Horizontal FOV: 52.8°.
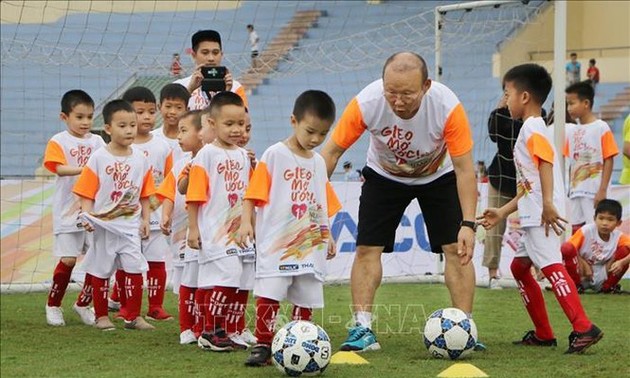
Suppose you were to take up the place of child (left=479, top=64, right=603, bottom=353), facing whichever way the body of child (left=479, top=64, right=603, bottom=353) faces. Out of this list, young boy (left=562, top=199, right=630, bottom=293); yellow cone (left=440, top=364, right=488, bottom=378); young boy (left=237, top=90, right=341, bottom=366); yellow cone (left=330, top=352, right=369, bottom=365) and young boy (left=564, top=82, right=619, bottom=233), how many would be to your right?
2

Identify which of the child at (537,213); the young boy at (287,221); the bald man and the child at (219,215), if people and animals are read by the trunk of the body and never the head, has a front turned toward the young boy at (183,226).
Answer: the child at (537,213)

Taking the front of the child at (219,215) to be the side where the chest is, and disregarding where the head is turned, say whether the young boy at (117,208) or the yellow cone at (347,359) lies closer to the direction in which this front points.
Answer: the yellow cone

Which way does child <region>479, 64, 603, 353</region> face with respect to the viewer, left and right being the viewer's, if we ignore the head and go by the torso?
facing to the left of the viewer

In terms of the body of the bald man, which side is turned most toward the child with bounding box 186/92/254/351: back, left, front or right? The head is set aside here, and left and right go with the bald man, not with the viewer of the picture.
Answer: right

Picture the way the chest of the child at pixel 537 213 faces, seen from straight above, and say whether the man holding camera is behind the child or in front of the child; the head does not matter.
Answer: in front

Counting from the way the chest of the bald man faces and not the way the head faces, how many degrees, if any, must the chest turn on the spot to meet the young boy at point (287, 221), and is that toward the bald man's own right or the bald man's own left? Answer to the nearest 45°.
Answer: approximately 45° to the bald man's own right

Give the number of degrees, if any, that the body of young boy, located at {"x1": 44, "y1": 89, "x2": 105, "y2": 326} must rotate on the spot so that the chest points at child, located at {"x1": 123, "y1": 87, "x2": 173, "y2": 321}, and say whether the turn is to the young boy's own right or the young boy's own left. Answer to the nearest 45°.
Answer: approximately 45° to the young boy's own left

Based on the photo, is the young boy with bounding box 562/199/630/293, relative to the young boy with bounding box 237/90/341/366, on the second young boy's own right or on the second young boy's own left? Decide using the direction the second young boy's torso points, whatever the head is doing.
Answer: on the second young boy's own left
